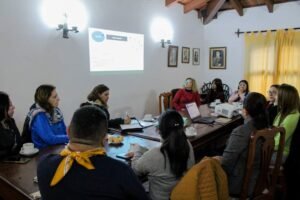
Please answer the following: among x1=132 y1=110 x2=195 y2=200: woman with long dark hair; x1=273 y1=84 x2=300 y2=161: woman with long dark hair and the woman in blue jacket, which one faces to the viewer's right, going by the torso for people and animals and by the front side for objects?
the woman in blue jacket

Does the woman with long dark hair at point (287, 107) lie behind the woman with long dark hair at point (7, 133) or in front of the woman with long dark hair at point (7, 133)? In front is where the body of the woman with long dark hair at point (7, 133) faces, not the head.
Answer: in front

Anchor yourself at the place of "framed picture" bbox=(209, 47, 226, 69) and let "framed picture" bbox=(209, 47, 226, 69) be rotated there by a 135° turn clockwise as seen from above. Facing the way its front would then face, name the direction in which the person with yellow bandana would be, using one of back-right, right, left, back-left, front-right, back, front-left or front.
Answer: back-left

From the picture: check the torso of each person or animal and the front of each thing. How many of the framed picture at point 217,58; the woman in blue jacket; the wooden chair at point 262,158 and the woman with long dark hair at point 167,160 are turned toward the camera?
1

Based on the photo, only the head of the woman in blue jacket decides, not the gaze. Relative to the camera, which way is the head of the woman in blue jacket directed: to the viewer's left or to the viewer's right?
to the viewer's right

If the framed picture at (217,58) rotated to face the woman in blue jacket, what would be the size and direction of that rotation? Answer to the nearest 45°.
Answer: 0° — it already faces them

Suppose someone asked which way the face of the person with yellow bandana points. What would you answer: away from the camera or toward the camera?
away from the camera

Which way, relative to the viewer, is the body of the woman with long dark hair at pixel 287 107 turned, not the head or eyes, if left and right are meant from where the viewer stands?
facing away from the viewer and to the left of the viewer

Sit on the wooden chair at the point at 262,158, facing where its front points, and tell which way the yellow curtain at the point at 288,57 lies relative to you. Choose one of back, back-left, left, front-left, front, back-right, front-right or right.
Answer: front-right

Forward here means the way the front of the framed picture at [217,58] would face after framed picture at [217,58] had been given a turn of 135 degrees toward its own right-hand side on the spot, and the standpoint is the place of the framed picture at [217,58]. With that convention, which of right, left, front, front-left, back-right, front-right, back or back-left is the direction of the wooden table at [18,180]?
back-left

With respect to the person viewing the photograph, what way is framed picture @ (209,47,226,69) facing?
facing the viewer

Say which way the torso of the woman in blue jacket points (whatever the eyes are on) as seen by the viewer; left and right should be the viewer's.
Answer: facing to the right of the viewer

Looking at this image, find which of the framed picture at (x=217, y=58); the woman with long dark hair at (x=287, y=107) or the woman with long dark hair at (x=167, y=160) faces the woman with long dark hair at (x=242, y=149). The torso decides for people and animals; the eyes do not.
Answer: the framed picture

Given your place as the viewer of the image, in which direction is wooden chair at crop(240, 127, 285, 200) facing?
facing away from the viewer and to the left of the viewer

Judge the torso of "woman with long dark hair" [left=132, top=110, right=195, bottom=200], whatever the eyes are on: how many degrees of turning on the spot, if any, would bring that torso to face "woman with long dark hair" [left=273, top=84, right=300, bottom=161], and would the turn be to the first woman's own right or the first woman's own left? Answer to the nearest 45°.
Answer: approximately 90° to the first woman's own right

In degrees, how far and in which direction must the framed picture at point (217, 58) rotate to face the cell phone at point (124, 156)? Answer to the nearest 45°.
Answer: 0° — it already faces it

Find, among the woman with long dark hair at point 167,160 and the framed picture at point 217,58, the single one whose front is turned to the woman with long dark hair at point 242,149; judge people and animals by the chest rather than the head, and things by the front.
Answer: the framed picture
